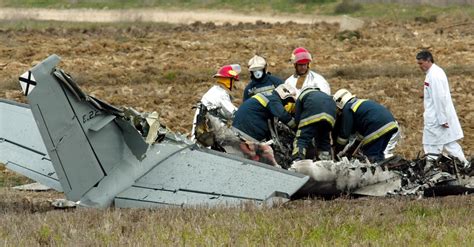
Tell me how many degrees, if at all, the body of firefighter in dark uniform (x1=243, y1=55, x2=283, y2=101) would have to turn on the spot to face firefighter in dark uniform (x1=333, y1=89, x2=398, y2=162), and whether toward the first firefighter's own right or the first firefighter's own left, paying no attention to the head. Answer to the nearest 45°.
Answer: approximately 45° to the first firefighter's own left

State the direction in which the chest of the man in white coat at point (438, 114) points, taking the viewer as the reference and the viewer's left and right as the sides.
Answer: facing to the left of the viewer

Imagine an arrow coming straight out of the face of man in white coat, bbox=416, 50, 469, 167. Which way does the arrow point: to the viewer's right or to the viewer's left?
to the viewer's left

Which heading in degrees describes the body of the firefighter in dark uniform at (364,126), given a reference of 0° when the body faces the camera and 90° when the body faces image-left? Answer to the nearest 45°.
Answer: approximately 90°

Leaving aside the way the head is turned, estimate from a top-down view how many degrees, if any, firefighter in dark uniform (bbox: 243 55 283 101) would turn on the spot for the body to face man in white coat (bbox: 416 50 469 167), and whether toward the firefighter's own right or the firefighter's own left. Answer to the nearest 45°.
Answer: approximately 90° to the firefighter's own left

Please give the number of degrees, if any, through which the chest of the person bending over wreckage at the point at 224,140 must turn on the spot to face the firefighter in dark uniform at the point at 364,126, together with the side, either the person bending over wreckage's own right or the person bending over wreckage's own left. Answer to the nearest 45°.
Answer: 0° — they already face them

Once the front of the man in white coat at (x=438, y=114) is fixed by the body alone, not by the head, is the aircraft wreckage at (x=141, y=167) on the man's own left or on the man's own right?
on the man's own left
